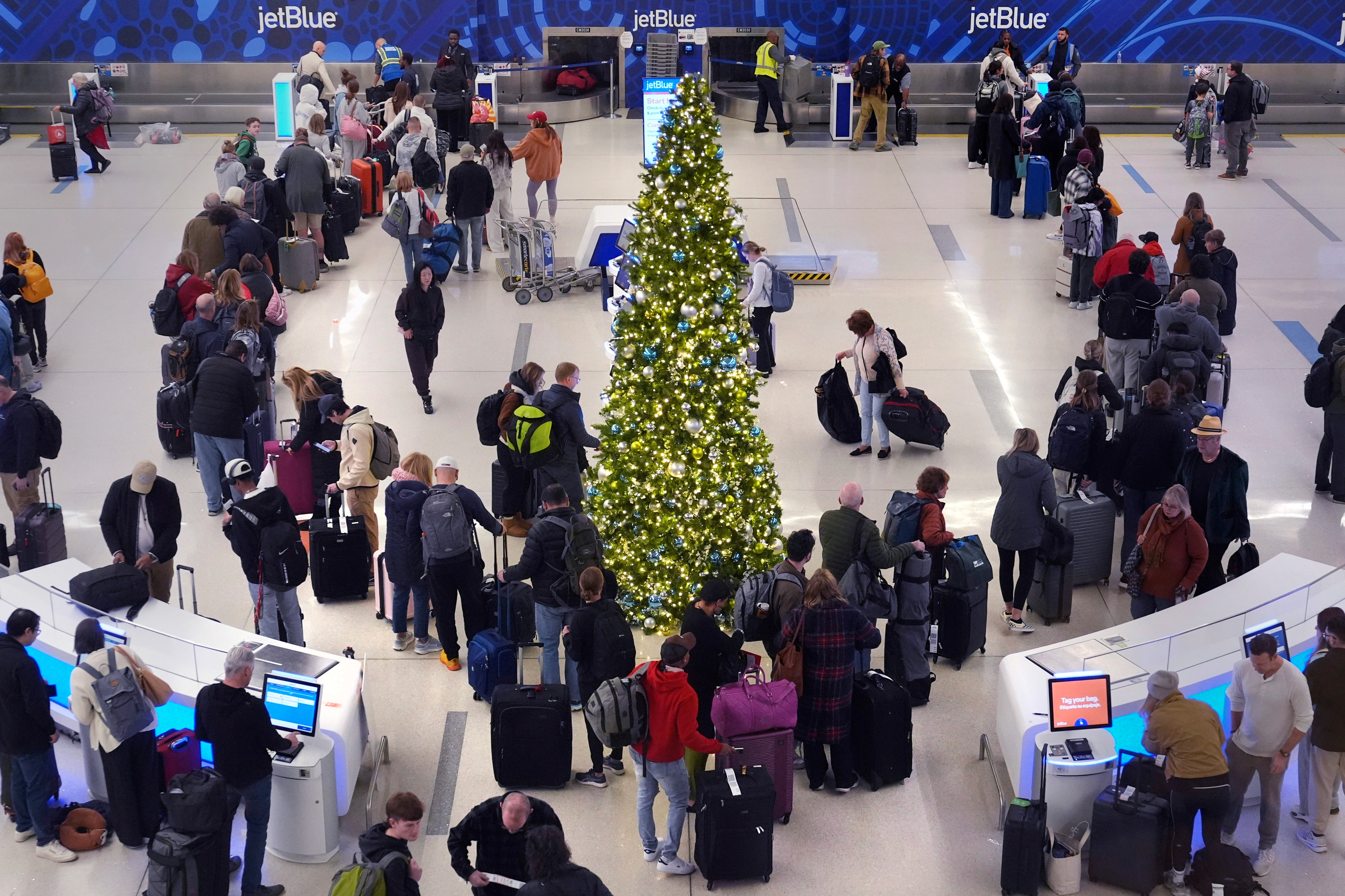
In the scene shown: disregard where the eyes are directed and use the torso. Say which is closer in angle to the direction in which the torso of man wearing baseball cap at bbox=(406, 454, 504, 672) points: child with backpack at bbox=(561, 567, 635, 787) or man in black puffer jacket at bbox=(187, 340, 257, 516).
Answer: the man in black puffer jacket

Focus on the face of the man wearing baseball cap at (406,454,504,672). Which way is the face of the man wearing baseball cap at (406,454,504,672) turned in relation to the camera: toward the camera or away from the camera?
away from the camera

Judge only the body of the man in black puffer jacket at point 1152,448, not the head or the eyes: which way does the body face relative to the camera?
away from the camera

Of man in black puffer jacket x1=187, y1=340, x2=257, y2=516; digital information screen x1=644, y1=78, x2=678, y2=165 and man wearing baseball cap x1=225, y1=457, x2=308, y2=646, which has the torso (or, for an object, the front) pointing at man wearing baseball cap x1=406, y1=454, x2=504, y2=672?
the digital information screen

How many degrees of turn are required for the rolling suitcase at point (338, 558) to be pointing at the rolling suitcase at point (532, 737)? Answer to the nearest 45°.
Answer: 0° — it already faces it

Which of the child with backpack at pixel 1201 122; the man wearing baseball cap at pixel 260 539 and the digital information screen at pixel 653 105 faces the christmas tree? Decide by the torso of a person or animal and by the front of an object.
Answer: the digital information screen

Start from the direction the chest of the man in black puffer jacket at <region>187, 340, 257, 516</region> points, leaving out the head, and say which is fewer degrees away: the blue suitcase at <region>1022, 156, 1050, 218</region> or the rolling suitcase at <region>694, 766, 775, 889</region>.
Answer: the blue suitcase

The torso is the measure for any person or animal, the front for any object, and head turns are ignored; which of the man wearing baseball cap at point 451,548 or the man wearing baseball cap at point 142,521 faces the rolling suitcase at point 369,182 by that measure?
the man wearing baseball cap at point 451,548

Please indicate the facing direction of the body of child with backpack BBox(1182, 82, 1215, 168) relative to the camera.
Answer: away from the camera

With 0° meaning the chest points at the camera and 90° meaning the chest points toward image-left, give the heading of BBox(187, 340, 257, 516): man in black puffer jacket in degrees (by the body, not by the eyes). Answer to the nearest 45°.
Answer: approximately 225°

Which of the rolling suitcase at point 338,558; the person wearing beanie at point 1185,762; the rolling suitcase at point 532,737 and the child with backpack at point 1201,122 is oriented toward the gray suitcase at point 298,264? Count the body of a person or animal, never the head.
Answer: the person wearing beanie

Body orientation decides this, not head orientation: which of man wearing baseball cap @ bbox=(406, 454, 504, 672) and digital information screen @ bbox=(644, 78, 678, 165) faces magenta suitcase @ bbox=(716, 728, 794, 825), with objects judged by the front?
the digital information screen

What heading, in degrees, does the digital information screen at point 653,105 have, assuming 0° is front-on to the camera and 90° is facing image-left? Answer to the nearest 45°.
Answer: approximately 0°
